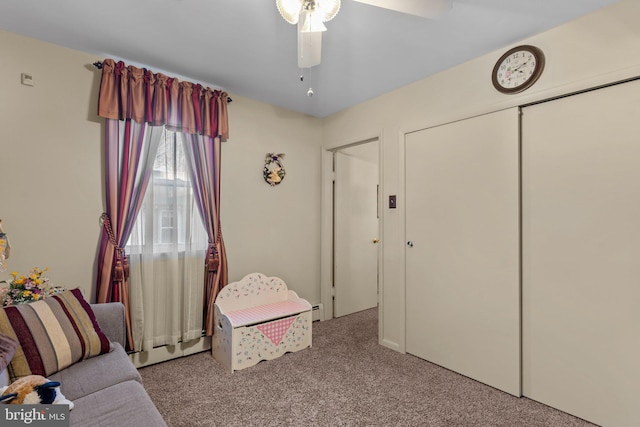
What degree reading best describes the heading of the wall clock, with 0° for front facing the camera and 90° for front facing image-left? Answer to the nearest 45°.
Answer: approximately 45°

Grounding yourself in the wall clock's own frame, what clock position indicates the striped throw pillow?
The striped throw pillow is roughly at 12 o'clock from the wall clock.

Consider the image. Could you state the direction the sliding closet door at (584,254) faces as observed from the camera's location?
facing the viewer and to the left of the viewer

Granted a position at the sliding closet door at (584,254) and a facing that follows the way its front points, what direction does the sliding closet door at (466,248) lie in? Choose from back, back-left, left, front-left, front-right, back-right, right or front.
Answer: front-right

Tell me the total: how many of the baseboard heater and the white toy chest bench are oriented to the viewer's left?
0

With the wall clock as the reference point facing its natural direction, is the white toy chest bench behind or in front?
in front

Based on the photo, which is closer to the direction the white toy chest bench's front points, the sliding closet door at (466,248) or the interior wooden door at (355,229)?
the sliding closet door

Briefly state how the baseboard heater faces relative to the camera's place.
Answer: facing the viewer and to the right of the viewer

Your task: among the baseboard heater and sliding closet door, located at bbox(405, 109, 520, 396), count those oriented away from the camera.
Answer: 0

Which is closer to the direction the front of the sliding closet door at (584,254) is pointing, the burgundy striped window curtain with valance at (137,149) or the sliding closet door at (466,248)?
the burgundy striped window curtain with valance
